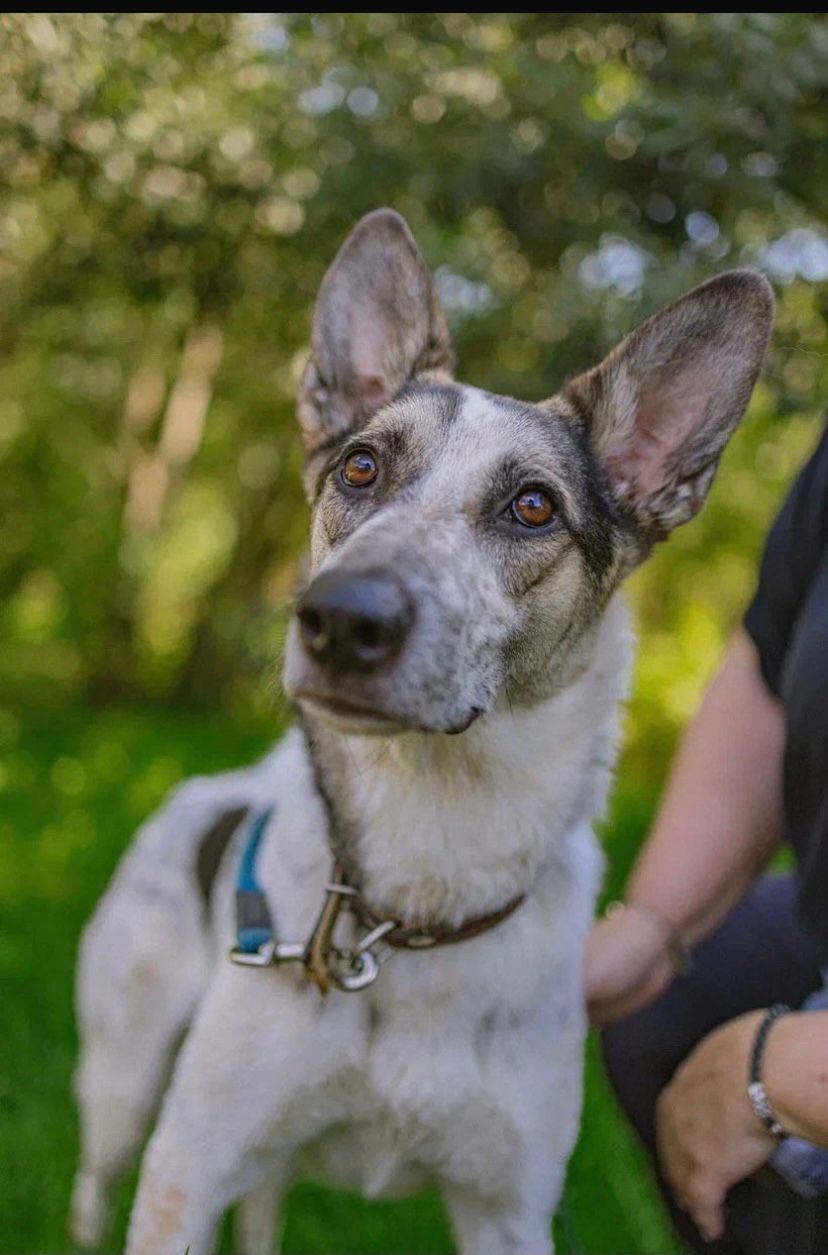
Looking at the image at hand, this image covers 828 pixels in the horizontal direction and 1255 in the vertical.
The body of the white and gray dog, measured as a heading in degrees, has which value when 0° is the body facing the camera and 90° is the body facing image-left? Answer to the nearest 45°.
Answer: approximately 315°
